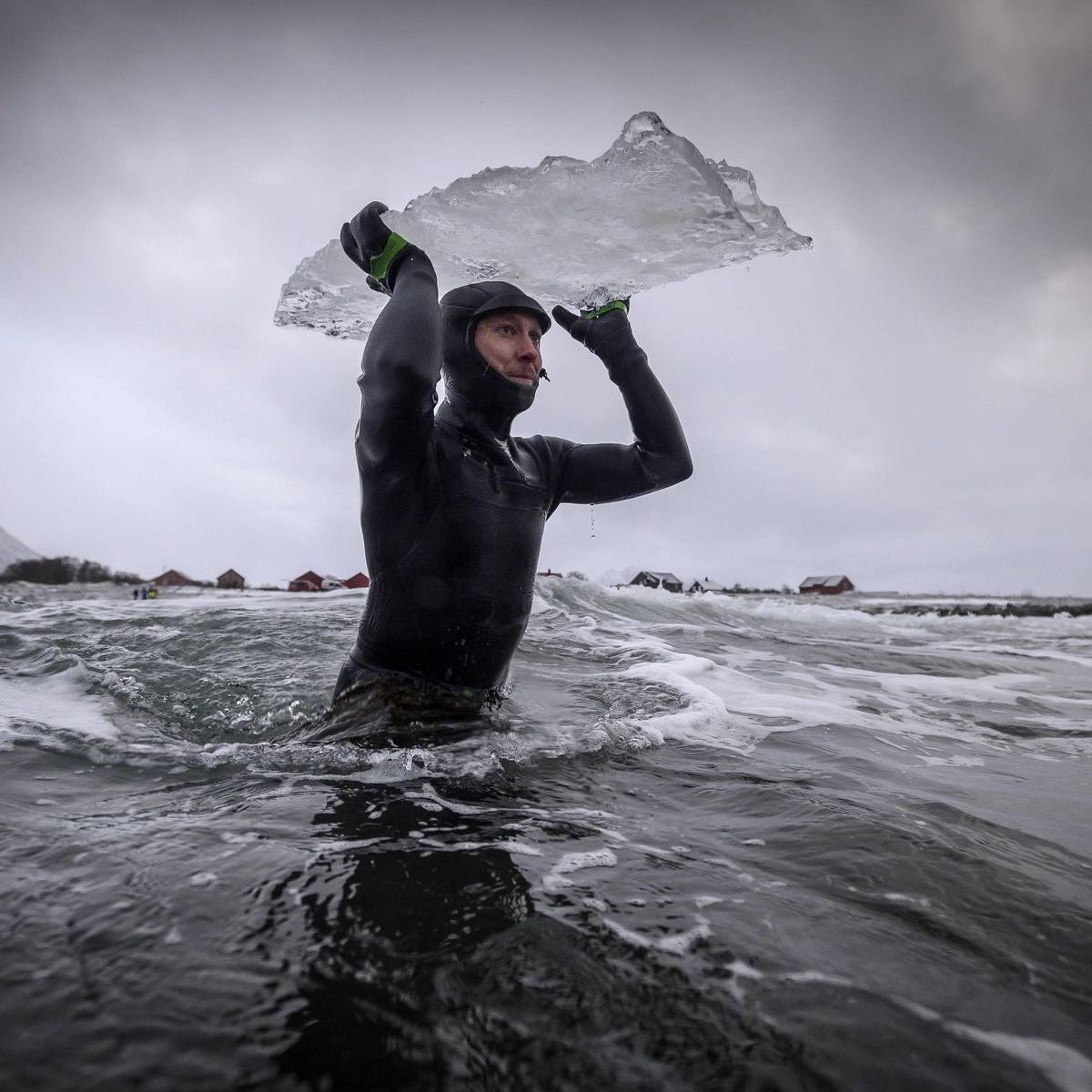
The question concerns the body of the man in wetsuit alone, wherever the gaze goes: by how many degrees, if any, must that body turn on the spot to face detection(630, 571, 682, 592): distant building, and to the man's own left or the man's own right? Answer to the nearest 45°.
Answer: approximately 135° to the man's own left

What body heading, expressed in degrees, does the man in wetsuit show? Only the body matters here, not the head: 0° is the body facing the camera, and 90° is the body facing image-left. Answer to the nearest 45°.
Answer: approximately 315°

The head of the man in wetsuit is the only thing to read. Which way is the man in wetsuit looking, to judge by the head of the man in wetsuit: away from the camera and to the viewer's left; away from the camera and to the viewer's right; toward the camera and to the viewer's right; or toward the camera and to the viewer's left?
toward the camera and to the viewer's right
